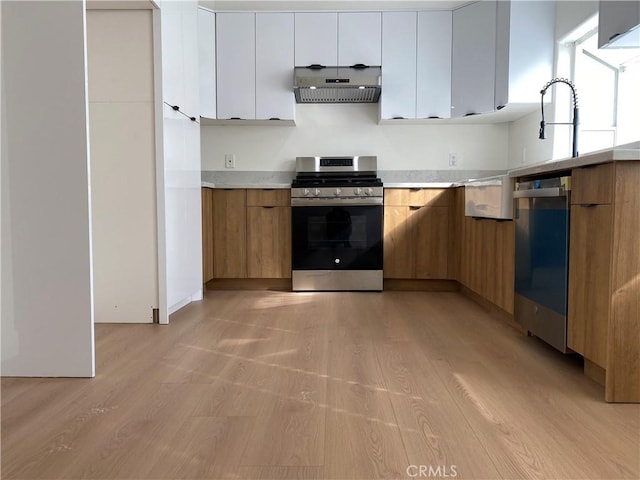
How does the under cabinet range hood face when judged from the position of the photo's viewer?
facing the viewer

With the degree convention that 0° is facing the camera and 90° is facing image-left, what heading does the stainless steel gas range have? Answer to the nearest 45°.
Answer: approximately 0°

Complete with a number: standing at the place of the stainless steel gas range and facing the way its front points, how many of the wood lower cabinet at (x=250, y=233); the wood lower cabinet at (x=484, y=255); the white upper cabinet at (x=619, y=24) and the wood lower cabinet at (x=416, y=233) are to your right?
1

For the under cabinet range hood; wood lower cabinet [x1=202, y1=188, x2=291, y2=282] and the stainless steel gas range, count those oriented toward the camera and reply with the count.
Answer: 3

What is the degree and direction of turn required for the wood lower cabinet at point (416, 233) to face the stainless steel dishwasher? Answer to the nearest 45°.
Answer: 0° — it already faces it

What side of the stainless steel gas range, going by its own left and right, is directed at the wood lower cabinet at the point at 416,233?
left

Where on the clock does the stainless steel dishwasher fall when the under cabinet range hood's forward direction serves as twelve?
The stainless steel dishwasher is roughly at 11 o'clock from the under cabinet range hood.

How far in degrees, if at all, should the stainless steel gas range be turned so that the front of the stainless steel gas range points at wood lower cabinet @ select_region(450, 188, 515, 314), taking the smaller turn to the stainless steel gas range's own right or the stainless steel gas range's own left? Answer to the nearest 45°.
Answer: approximately 45° to the stainless steel gas range's own left
